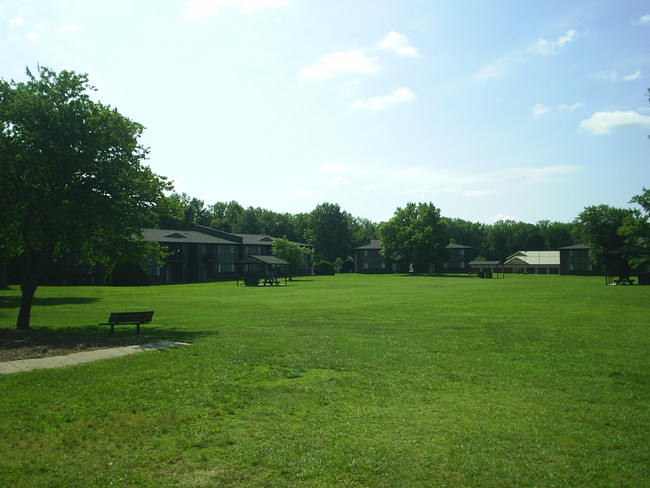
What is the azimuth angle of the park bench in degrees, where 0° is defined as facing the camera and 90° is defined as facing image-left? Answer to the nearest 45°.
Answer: approximately 45°
